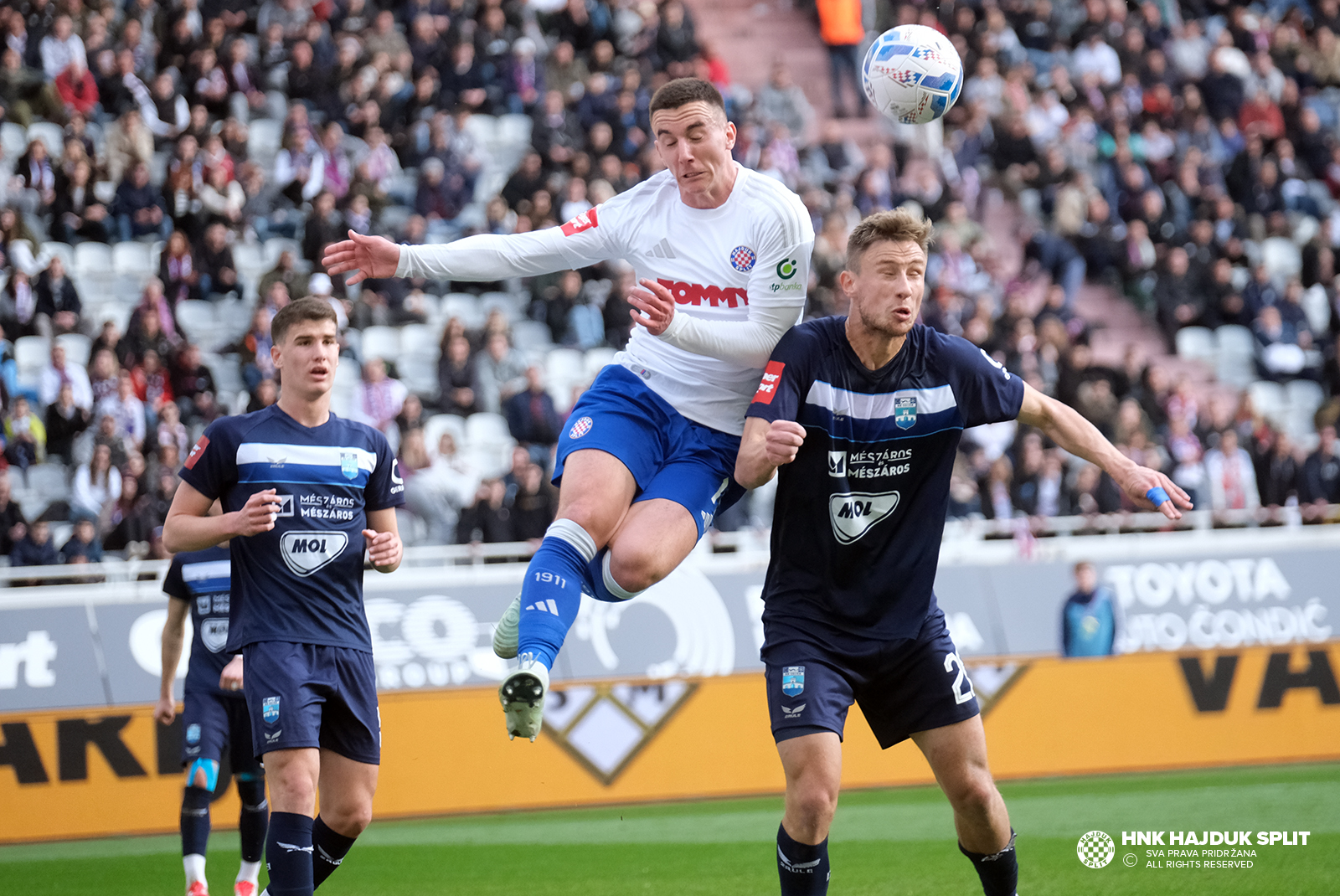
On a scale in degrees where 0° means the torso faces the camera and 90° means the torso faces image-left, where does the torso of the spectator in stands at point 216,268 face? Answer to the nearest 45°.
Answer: approximately 0°

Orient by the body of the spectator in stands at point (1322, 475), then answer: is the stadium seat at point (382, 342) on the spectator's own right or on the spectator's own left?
on the spectator's own right

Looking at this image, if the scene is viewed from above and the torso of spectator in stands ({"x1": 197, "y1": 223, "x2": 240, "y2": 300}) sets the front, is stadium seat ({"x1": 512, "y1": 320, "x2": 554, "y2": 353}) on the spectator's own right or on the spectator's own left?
on the spectator's own left

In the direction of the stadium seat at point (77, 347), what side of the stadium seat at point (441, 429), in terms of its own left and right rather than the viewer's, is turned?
right

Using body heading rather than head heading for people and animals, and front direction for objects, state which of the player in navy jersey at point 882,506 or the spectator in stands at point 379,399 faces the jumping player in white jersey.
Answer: the spectator in stands

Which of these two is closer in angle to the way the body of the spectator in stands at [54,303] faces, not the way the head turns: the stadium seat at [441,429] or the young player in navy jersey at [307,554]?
the young player in navy jersey

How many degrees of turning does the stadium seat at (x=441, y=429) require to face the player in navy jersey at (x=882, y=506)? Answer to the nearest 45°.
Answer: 0° — it already faces them

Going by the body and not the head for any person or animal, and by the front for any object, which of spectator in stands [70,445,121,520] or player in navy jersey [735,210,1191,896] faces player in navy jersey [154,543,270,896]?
the spectator in stands

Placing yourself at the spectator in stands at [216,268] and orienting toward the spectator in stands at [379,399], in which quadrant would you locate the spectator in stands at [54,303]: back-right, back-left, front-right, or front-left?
back-right

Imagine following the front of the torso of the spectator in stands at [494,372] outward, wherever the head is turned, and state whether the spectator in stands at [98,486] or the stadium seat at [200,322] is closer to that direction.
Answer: the spectator in stands
